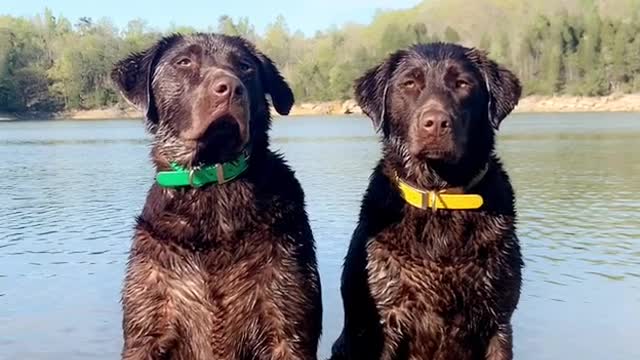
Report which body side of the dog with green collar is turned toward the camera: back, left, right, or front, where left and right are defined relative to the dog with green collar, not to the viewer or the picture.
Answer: front

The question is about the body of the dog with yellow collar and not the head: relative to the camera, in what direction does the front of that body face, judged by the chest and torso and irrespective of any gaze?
toward the camera

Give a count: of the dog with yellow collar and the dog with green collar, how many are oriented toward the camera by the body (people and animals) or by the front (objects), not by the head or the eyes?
2

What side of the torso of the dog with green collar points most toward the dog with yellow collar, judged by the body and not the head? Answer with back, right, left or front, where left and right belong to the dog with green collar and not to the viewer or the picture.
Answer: left

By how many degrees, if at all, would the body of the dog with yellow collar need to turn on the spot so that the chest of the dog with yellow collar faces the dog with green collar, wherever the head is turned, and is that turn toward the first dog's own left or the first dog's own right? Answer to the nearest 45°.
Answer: approximately 45° to the first dog's own right
